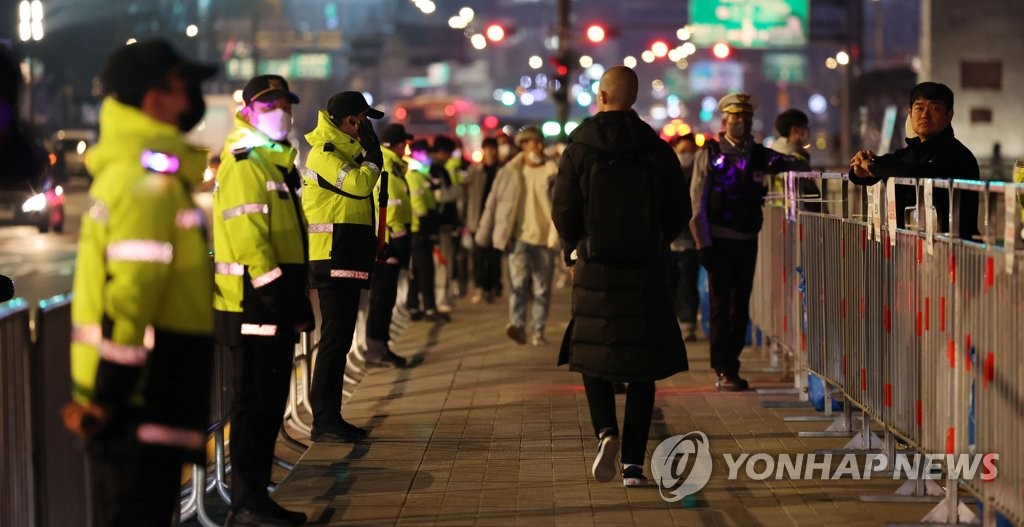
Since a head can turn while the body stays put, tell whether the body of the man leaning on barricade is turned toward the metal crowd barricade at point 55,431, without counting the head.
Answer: yes

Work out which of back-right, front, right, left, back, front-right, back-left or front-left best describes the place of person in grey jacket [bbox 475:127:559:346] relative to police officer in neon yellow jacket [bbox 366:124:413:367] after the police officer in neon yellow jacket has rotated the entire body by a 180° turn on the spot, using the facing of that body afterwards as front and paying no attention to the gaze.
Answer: back-right

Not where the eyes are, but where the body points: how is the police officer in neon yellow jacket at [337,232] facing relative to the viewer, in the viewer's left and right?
facing to the right of the viewer

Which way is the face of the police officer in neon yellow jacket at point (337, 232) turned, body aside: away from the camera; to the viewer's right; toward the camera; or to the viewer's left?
to the viewer's right

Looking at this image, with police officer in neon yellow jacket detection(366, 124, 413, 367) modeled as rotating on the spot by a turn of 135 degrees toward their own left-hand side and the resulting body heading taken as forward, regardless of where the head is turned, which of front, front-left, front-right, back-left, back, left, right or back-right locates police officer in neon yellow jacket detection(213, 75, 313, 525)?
back-left

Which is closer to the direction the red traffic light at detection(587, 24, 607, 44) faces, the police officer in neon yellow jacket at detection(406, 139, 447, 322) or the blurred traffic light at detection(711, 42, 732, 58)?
the police officer in neon yellow jacket

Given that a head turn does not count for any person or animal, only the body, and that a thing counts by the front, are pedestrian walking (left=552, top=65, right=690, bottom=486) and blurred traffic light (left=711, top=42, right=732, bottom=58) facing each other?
yes

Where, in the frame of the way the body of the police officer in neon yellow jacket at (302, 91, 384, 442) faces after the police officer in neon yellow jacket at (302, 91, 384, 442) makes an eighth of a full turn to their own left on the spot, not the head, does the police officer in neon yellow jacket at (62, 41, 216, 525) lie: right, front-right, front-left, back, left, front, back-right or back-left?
back-right

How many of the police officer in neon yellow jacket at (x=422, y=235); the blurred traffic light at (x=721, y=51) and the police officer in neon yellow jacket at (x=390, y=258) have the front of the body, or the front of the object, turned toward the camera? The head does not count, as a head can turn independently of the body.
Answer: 1

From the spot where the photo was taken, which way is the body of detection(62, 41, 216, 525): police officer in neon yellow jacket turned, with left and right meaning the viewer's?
facing to the right of the viewer

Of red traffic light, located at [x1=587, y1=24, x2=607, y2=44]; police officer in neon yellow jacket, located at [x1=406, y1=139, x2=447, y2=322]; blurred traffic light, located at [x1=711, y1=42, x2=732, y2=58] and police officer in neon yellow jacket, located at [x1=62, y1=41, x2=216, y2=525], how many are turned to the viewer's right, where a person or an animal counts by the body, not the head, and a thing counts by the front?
2

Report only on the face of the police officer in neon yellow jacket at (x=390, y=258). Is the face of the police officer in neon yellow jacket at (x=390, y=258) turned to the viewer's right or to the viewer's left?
to the viewer's right

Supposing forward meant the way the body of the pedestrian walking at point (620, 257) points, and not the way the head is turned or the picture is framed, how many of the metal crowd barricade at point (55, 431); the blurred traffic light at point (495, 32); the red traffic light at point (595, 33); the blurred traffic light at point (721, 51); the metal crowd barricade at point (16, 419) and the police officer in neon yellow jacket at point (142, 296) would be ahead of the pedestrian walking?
3

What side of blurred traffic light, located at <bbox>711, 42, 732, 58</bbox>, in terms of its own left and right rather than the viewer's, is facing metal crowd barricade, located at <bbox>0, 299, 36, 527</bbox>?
front

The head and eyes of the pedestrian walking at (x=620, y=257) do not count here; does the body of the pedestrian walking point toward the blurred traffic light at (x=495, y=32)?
yes

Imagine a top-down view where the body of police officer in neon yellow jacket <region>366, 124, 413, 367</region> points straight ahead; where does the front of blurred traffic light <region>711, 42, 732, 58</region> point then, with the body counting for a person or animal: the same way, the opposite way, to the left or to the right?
to the right

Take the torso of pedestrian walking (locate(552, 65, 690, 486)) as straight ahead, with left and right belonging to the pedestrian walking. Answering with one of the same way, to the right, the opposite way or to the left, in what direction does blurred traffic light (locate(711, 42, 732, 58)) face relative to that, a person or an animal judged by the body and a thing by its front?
the opposite way

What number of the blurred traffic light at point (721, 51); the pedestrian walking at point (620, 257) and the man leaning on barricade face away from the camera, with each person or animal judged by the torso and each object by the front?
1

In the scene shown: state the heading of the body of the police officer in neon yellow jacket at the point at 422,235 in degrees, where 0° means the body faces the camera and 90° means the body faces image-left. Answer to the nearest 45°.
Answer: approximately 270°
